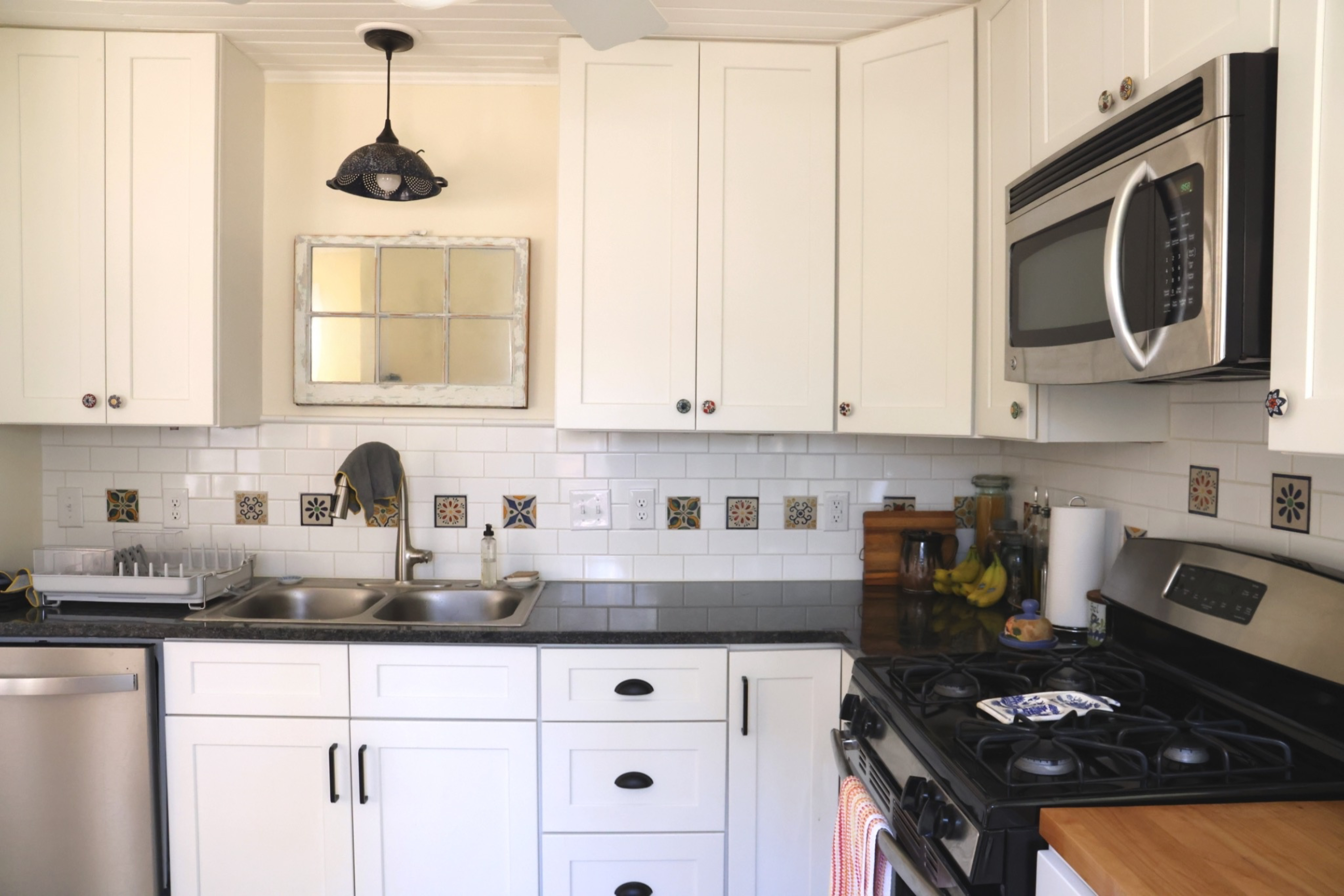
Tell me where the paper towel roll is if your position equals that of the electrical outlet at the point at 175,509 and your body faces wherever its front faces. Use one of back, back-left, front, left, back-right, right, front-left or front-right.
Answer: front-left

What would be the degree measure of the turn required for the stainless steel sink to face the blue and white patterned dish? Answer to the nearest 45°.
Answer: approximately 45° to its left

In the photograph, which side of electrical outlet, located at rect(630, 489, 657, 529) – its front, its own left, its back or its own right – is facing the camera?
front

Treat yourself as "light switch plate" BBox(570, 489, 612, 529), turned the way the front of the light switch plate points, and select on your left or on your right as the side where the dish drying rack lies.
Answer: on your right

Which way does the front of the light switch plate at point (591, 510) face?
toward the camera

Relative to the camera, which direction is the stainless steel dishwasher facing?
toward the camera

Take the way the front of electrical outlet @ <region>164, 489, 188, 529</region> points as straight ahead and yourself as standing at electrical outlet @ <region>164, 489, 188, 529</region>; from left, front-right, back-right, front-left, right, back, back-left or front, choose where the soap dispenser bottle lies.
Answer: front-left

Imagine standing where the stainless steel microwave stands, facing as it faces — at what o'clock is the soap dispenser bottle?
The soap dispenser bottle is roughly at 2 o'clock from the stainless steel microwave.

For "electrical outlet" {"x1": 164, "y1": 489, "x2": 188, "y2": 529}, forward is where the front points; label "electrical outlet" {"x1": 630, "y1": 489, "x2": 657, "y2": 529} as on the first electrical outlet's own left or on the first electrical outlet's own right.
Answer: on the first electrical outlet's own left

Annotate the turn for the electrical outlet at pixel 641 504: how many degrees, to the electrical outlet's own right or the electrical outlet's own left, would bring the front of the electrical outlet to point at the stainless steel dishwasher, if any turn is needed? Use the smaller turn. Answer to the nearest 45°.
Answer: approximately 90° to the electrical outlet's own right

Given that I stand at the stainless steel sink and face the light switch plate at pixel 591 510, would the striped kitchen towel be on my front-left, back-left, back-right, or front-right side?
front-right

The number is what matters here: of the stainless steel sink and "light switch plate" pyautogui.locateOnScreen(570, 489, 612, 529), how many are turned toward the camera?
2
